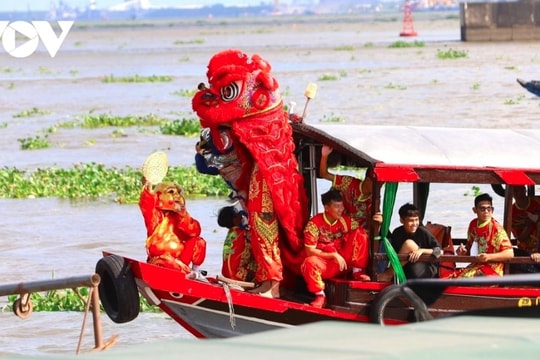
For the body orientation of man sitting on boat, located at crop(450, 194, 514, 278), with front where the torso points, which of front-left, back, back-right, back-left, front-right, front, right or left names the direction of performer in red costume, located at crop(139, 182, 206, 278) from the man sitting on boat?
front-right

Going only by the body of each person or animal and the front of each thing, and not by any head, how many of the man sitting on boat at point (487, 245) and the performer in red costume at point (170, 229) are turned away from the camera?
0

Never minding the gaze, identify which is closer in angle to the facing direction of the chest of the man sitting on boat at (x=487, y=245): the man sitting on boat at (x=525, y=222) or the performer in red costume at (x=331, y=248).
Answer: the performer in red costume

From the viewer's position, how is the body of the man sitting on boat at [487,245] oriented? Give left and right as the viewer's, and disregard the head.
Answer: facing the viewer and to the left of the viewer
